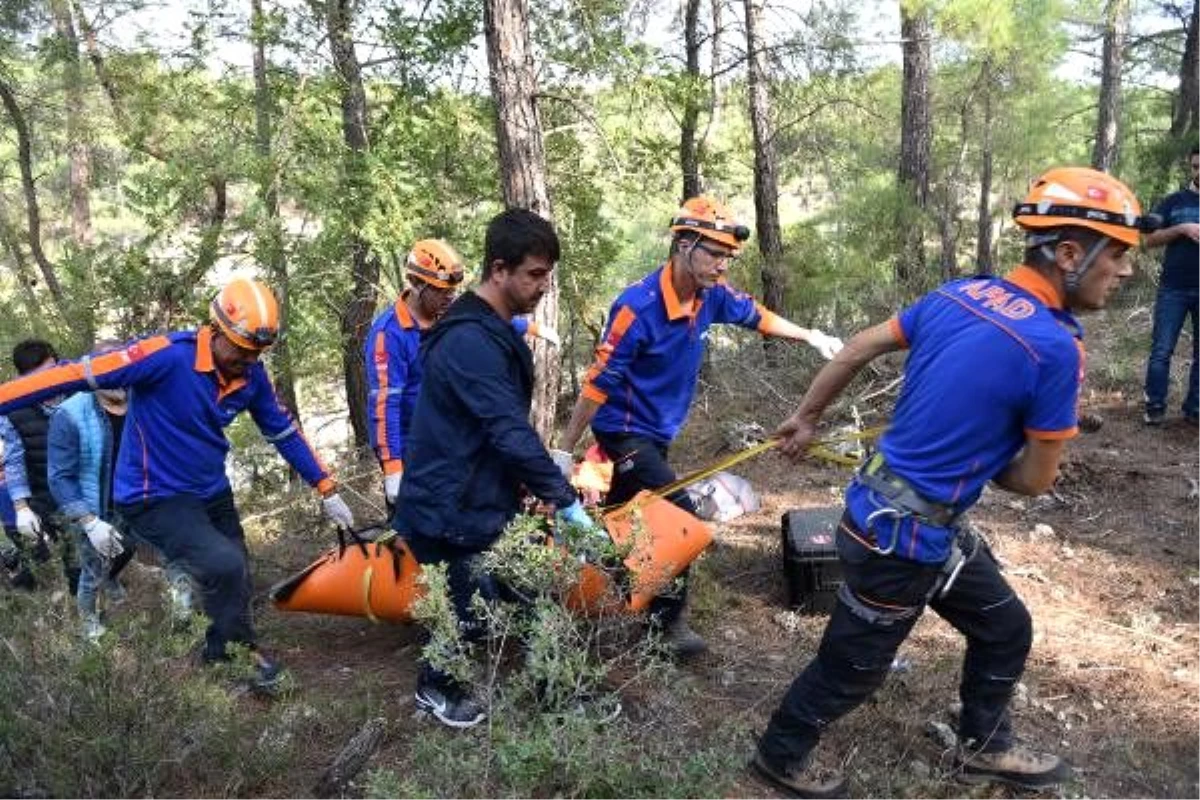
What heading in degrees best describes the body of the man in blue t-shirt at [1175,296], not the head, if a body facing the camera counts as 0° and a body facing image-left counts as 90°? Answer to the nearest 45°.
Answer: approximately 0°

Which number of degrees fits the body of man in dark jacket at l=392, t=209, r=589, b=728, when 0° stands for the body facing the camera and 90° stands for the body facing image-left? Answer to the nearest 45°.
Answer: approximately 270°

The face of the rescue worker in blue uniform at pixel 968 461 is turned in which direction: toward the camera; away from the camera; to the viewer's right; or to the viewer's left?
to the viewer's right

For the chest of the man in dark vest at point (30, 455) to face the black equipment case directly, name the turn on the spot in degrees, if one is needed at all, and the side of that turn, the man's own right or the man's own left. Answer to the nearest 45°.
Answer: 0° — they already face it

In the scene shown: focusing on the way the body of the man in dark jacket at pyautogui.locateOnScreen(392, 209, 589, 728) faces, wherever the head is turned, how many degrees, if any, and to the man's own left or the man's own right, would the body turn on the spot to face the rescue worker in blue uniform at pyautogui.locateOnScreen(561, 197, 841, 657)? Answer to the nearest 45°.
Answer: approximately 45° to the man's own left

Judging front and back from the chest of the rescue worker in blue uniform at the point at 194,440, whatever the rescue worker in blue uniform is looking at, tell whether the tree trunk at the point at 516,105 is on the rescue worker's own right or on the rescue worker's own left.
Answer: on the rescue worker's own left

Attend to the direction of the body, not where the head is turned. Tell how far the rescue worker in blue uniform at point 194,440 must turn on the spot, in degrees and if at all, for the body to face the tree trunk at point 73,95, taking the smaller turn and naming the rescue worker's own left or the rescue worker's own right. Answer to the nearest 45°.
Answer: approximately 135° to the rescue worker's own left

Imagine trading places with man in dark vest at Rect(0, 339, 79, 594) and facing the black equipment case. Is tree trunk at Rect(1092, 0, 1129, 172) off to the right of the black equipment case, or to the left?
left

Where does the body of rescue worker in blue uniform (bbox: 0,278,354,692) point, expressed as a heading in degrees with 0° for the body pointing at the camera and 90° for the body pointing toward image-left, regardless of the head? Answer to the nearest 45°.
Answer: approximately 315°

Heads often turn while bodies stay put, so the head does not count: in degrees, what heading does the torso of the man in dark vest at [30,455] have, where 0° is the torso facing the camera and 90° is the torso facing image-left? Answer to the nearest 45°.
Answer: approximately 315°
